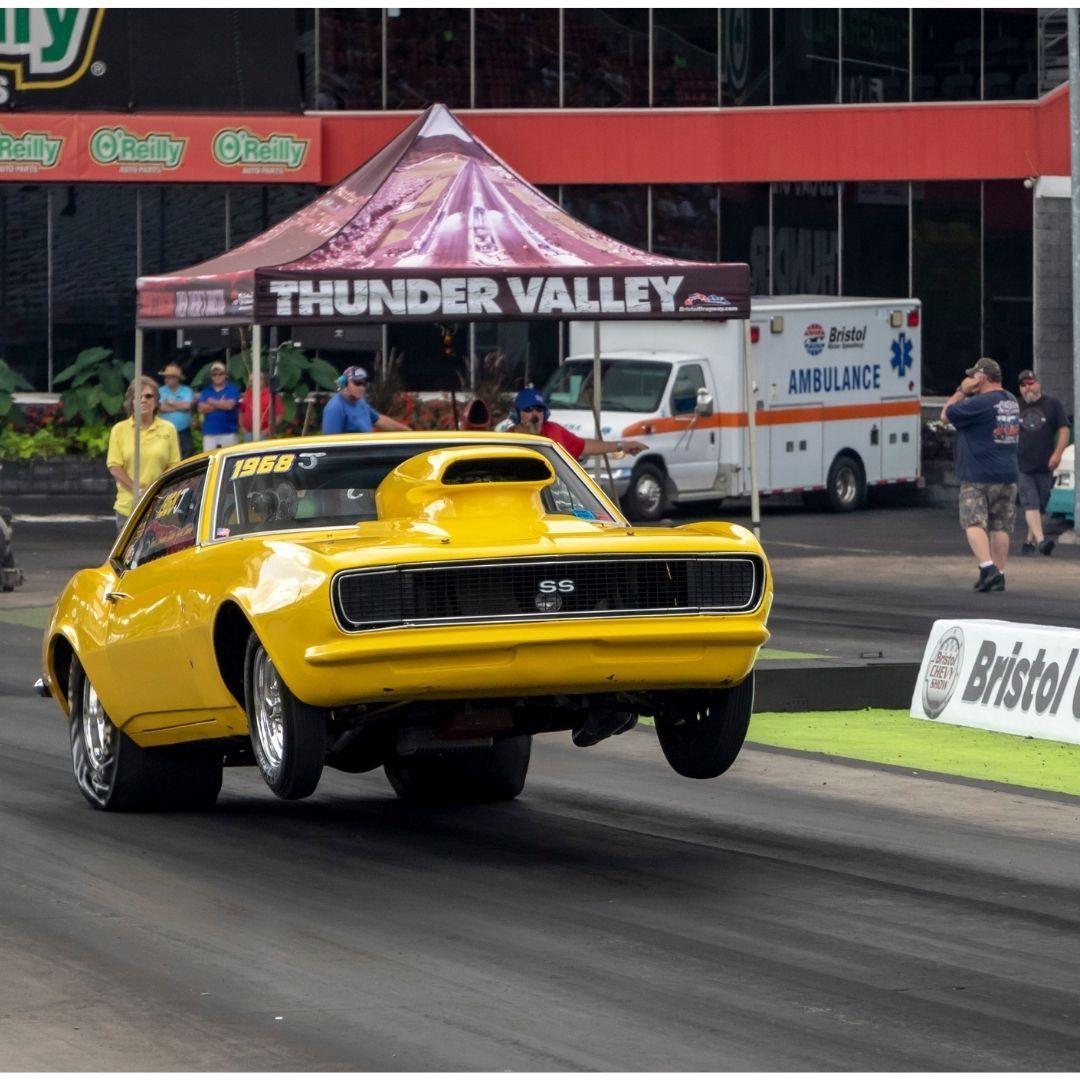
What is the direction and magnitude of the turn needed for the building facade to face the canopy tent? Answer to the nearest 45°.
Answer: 0° — it already faces it

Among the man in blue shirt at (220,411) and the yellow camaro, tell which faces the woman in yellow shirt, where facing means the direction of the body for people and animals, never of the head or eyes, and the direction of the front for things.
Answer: the man in blue shirt

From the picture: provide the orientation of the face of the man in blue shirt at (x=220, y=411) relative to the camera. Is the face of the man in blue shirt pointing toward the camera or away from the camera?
toward the camera

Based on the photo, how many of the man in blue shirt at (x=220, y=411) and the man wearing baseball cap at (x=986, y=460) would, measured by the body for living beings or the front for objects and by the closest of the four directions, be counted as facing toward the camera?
1

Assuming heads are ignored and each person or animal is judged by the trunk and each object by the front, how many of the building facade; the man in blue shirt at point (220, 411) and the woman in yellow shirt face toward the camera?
3

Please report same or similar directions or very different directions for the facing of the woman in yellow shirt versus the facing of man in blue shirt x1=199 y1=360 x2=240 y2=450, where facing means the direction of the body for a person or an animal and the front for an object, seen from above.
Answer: same or similar directions

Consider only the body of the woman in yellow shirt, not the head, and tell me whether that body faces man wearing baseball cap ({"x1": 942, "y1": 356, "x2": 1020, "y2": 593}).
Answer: no

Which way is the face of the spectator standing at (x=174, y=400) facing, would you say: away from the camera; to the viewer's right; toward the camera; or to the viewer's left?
toward the camera

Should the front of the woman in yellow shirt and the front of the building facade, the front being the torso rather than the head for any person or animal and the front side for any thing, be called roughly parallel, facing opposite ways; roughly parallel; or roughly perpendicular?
roughly parallel

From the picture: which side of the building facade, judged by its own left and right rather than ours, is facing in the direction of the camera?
front

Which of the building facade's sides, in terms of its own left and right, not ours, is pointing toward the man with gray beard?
front

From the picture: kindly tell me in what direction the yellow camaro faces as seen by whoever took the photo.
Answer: facing the viewer and to the right of the viewer

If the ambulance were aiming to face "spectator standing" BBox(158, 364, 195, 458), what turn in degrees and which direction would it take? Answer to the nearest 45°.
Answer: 0° — it already faces them

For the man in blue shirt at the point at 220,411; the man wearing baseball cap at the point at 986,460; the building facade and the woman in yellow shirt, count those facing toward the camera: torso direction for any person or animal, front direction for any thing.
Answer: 3

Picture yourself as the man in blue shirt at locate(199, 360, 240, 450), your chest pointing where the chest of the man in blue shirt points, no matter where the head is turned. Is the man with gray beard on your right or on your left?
on your left

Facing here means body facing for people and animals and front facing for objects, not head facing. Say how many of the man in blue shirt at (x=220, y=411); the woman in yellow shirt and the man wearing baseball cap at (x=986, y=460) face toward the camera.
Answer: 2

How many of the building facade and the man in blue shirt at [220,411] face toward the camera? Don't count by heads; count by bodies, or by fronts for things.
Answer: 2

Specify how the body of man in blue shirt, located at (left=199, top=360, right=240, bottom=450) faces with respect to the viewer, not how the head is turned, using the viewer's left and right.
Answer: facing the viewer

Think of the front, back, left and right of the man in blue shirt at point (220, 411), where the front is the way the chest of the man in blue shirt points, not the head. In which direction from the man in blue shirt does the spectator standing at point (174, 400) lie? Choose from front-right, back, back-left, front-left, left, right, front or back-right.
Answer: front-right
